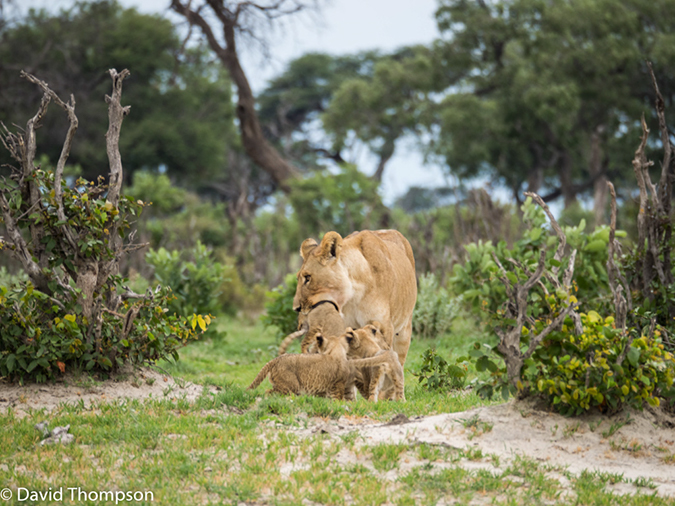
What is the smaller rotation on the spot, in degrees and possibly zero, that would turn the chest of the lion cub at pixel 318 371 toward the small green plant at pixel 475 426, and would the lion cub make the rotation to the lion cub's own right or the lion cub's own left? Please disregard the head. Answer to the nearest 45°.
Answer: approximately 45° to the lion cub's own right

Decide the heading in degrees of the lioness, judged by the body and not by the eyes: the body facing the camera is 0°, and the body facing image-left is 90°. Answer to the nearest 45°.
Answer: approximately 45°

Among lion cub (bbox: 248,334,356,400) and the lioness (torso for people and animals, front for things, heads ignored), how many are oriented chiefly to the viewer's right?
1

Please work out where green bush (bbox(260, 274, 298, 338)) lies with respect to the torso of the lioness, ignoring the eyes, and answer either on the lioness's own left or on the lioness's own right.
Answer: on the lioness's own right

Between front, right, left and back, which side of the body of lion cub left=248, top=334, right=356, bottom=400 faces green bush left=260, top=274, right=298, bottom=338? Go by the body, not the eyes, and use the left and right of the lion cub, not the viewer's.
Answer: left

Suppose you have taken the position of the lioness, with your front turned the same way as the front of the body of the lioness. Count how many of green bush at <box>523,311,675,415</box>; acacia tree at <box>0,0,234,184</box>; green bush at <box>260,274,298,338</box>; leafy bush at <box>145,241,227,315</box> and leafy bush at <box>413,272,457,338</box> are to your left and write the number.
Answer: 1

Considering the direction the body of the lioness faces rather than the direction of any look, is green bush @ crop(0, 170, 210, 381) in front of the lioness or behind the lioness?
in front

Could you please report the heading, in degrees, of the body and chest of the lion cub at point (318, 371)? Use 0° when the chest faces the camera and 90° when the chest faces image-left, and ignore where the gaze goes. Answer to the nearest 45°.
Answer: approximately 270°

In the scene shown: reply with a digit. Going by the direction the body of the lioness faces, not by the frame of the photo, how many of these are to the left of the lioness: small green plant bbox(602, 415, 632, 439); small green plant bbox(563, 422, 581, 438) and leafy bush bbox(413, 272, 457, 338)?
2

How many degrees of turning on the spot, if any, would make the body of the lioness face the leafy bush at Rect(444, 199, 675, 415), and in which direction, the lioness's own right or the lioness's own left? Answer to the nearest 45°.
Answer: approximately 90° to the lioness's own left

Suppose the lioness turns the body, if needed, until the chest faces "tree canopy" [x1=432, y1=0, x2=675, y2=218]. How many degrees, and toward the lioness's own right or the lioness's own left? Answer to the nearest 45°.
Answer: approximately 135° to the lioness's own right

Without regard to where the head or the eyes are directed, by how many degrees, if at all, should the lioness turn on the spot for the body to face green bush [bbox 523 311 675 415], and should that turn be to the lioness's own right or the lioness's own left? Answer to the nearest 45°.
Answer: approximately 90° to the lioness's own left

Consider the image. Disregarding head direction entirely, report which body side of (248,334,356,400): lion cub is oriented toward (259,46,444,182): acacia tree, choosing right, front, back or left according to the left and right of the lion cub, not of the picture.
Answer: left

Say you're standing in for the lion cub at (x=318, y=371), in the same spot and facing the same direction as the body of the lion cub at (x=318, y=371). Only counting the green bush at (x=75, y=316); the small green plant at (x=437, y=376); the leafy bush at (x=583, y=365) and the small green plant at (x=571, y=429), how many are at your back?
1
